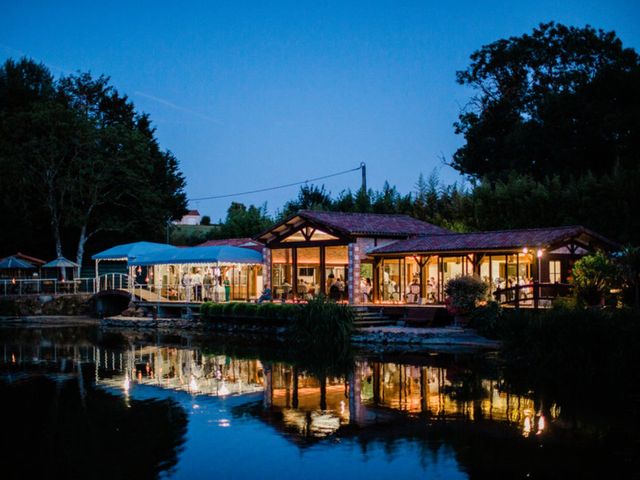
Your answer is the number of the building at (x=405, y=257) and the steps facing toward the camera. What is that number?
2

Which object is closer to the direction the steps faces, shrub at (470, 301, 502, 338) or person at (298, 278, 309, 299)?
the shrub

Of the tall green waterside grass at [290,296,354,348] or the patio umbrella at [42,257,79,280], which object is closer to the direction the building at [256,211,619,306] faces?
the tall green waterside grass

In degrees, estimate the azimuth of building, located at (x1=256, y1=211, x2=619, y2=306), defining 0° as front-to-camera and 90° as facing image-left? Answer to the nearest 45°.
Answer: approximately 0°

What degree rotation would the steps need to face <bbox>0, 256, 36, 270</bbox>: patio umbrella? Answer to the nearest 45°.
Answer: approximately 135° to its right

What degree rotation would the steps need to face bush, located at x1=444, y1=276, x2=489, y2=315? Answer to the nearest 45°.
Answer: approximately 45° to its left

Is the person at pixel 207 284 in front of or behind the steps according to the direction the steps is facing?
behind

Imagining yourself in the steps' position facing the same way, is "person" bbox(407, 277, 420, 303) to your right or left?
on your left

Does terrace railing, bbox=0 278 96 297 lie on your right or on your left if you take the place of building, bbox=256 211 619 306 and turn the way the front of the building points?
on your right

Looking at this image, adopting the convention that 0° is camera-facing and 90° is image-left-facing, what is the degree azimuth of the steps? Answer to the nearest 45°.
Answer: approximately 0°

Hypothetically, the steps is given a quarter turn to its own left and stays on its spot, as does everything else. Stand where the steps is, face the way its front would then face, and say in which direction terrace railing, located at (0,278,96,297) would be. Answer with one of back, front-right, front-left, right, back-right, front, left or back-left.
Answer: back-left
